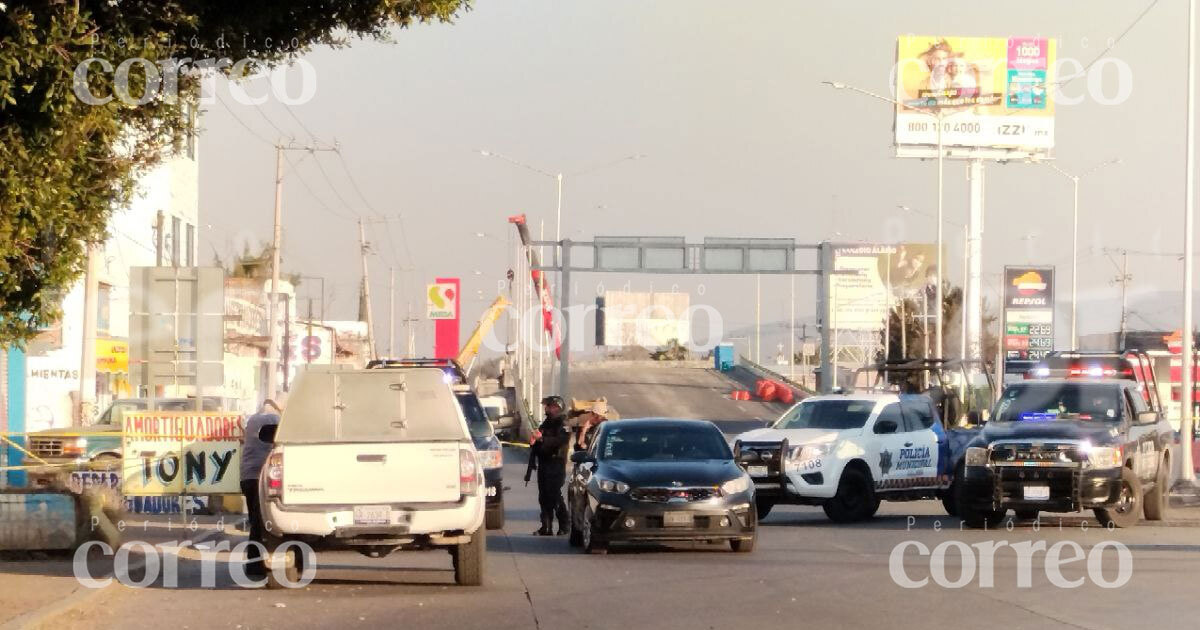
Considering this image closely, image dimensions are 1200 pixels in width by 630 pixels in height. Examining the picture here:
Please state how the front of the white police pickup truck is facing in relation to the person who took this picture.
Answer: facing the viewer and to the left of the viewer

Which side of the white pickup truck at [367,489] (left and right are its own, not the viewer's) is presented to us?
back

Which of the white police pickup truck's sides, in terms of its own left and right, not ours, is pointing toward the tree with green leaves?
front

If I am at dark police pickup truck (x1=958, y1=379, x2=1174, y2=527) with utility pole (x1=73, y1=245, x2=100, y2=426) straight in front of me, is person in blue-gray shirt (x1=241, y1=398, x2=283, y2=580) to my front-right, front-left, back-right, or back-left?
front-left

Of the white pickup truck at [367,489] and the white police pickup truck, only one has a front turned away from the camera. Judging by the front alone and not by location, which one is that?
the white pickup truck
